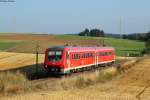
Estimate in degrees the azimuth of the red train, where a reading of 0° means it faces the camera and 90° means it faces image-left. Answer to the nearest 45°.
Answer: approximately 45°
